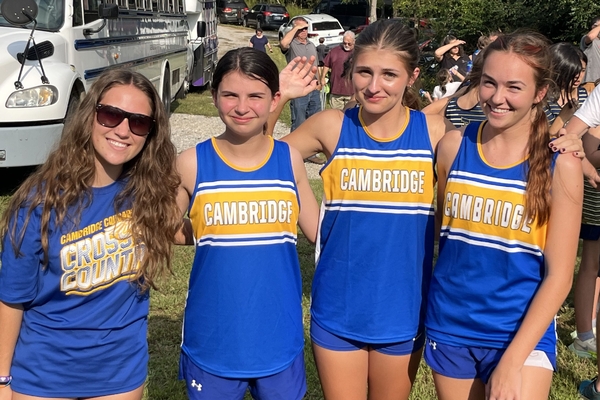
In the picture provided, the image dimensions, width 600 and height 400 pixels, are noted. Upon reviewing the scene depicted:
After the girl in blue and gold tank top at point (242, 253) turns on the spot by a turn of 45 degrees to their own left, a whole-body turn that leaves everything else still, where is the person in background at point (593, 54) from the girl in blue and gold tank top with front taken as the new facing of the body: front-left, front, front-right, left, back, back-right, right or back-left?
left

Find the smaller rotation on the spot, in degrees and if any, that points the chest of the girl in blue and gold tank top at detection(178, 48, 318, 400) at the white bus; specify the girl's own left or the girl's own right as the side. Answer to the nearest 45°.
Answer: approximately 180°

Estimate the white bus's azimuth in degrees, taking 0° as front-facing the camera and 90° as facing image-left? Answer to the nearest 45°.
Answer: approximately 45°

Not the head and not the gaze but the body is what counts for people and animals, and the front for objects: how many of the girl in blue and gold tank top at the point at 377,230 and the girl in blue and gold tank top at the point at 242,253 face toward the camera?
2

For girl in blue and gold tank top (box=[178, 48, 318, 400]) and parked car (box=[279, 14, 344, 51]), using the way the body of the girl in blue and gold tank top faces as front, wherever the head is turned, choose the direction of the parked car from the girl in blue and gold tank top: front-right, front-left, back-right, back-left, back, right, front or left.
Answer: back

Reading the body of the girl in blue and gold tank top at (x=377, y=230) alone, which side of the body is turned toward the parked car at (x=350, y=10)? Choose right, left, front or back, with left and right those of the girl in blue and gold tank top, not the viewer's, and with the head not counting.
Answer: back

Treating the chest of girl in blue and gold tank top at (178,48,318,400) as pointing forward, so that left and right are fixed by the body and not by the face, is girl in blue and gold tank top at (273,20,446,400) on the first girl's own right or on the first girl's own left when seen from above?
on the first girl's own left

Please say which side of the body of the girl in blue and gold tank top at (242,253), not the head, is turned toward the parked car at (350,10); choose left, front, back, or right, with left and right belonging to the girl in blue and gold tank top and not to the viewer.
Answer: back

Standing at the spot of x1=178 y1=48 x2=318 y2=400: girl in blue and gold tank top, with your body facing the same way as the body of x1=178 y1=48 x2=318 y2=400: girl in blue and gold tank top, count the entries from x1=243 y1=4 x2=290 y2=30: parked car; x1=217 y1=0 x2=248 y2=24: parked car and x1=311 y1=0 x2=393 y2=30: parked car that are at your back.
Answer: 3

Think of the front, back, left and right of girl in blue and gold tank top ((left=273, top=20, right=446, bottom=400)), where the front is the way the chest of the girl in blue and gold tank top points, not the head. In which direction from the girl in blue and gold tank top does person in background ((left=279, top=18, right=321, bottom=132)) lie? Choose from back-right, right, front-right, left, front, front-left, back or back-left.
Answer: back
